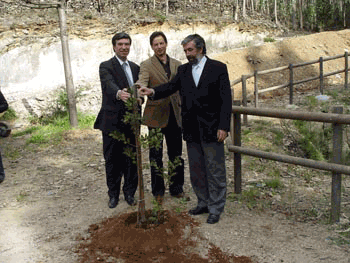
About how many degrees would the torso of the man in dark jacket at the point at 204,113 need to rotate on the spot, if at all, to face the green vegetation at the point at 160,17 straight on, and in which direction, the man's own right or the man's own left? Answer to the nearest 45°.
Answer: approximately 135° to the man's own right

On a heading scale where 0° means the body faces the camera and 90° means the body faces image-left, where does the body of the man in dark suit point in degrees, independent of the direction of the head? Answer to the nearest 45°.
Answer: approximately 315°

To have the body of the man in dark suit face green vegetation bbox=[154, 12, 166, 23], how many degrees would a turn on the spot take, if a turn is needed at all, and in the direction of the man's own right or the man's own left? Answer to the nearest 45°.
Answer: approximately 135° to the man's own left

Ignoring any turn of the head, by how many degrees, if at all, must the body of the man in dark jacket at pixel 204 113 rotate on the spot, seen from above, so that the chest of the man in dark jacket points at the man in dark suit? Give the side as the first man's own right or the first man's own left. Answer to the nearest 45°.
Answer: approximately 90° to the first man's own right

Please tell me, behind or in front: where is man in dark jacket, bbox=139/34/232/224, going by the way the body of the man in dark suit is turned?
in front

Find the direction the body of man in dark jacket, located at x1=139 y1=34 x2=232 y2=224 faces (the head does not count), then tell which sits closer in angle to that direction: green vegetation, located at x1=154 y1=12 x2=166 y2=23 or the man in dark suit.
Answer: the man in dark suit

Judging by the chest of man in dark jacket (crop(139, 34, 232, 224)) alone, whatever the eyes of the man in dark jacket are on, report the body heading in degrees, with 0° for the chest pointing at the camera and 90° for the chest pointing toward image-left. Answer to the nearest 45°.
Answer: approximately 45°

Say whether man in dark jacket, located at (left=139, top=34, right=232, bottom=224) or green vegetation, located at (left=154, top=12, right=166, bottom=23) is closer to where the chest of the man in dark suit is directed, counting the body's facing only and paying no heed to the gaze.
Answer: the man in dark jacket
